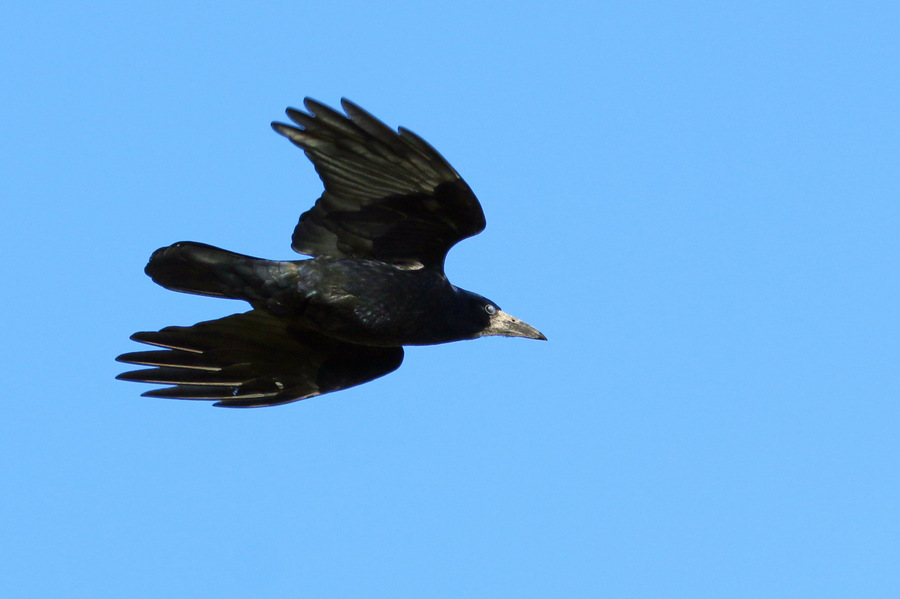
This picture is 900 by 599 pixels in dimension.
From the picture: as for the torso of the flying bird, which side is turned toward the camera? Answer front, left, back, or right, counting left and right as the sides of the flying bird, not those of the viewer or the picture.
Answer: right
